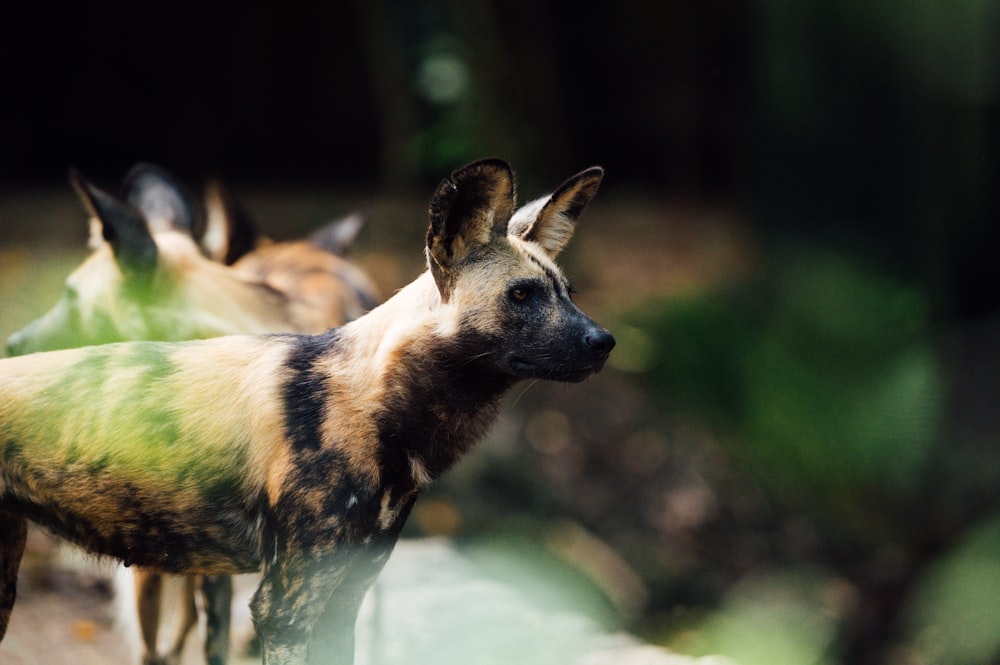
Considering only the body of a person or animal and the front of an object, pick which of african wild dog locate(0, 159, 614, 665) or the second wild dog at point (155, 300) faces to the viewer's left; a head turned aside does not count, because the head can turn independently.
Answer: the second wild dog

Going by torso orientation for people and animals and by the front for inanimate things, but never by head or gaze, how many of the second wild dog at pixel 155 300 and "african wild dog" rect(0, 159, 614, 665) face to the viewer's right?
1

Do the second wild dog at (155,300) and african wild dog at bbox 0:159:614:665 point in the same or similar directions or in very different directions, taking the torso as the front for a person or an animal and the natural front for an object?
very different directions

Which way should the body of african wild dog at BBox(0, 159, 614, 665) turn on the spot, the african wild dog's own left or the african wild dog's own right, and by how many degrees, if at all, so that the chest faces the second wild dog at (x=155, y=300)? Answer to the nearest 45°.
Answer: approximately 90° to the african wild dog's own left

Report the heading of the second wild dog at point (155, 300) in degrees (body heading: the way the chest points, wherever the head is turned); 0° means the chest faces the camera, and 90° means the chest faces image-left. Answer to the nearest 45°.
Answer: approximately 90°

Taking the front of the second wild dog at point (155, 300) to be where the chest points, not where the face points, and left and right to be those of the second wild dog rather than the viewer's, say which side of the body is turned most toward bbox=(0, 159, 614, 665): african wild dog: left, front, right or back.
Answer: left

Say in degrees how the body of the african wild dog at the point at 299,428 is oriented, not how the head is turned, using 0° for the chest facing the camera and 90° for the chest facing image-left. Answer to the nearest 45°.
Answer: approximately 270°
